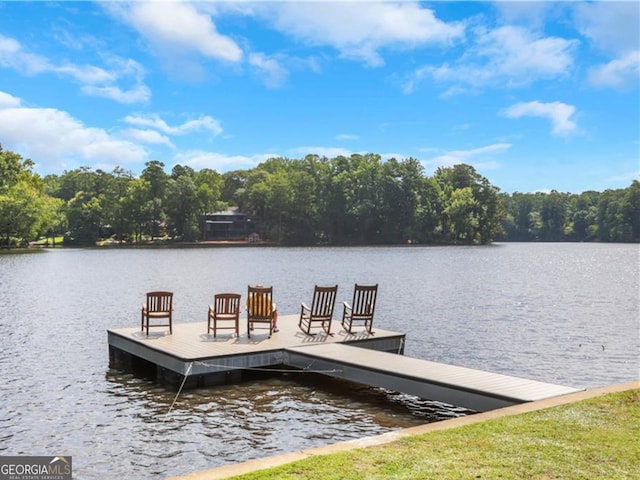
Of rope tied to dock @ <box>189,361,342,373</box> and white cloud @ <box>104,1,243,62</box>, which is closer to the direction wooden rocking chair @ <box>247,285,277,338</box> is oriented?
the white cloud

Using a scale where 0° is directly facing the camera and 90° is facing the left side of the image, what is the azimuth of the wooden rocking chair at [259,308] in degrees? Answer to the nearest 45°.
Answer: approximately 180°

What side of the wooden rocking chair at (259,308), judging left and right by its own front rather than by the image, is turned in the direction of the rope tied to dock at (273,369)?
back

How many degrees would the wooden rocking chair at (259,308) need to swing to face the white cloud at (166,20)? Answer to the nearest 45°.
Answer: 0° — it already faces it
